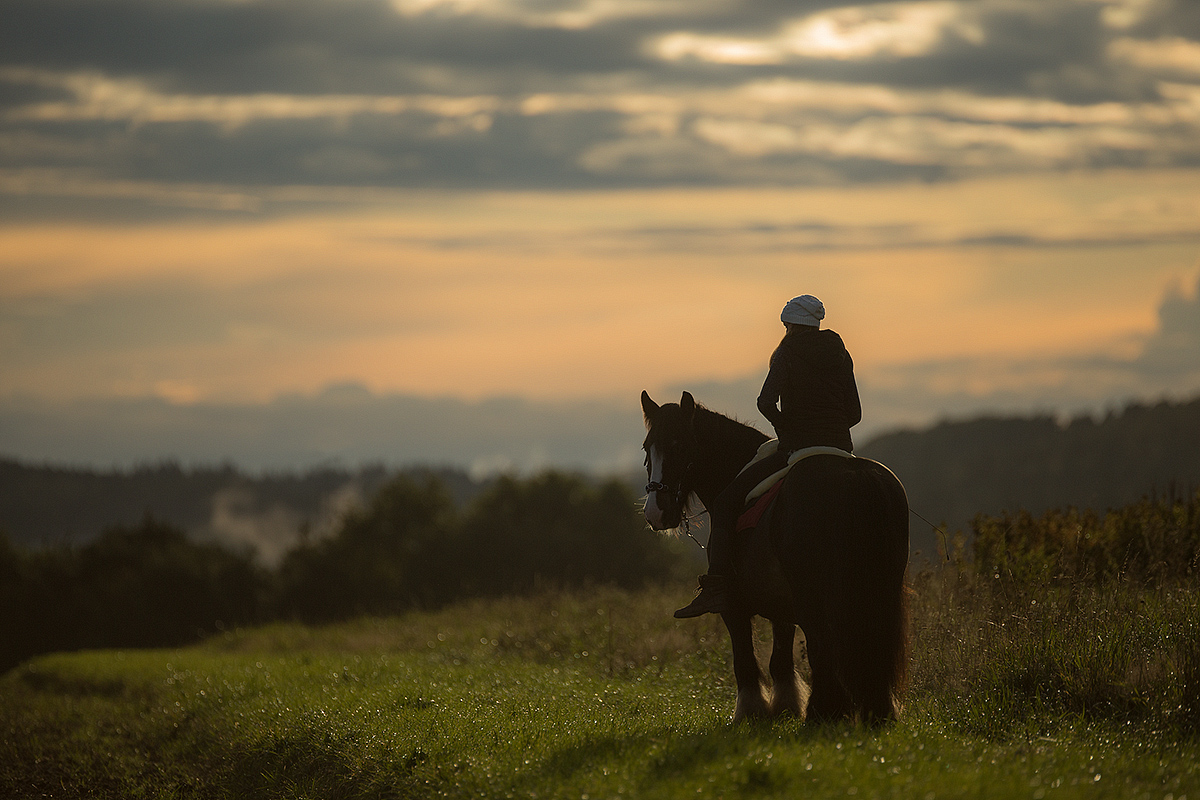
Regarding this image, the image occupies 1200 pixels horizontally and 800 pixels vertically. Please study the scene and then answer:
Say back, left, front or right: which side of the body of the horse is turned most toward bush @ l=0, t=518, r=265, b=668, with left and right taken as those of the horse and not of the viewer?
front

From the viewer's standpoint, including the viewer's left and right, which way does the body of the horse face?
facing away from the viewer and to the left of the viewer

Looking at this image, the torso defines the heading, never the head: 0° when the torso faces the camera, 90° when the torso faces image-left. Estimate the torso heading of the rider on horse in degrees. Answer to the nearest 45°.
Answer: approximately 135°

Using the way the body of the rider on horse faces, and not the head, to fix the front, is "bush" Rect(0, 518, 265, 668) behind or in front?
in front
